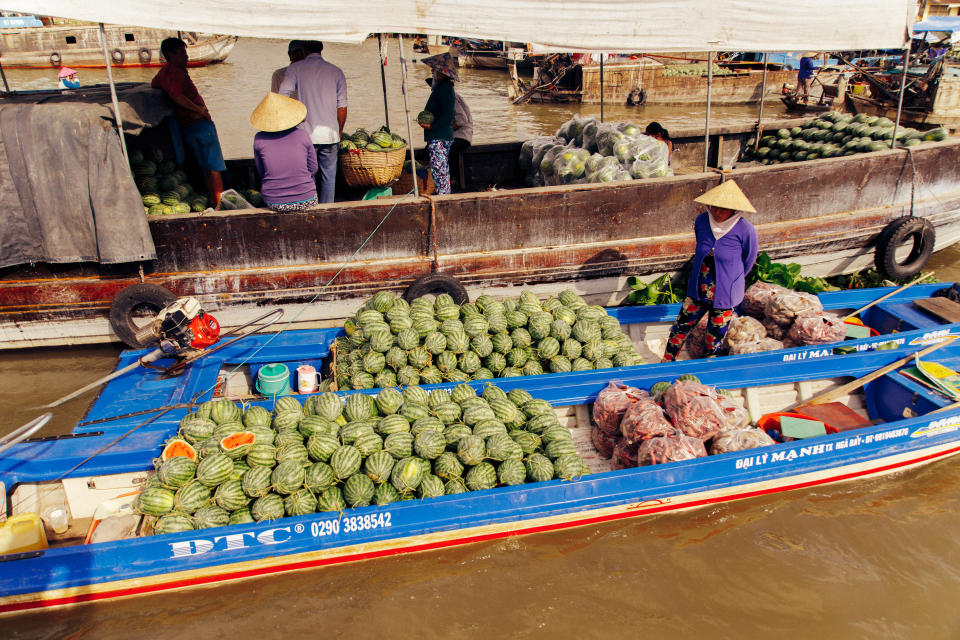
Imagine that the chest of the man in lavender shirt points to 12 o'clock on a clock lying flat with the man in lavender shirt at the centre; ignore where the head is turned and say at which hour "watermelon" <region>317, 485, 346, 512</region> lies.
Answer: The watermelon is roughly at 6 o'clock from the man in lavender shirt.

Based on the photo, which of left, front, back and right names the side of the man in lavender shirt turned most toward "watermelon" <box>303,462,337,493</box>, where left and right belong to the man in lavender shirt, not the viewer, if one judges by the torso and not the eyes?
back

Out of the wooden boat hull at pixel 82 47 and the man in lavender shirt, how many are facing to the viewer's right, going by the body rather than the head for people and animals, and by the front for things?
1

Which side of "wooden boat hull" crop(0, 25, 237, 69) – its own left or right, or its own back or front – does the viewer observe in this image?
right

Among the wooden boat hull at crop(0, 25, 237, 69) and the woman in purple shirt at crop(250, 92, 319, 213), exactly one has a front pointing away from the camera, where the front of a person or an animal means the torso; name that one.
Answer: the woman in purple shirt

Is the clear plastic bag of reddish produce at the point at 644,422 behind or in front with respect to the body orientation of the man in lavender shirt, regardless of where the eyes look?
behind

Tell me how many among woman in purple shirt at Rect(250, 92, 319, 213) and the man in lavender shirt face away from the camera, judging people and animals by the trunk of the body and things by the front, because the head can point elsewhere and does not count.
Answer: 2

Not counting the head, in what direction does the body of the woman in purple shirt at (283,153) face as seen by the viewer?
away from the camera

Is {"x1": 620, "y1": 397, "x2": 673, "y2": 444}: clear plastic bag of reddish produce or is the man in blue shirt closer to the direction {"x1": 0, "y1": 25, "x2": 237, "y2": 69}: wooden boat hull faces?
the man in blue shirt

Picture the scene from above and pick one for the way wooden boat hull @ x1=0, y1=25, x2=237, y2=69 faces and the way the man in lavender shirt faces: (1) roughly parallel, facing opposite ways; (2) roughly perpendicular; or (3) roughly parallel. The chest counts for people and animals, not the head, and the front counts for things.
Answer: roughly perpendicular

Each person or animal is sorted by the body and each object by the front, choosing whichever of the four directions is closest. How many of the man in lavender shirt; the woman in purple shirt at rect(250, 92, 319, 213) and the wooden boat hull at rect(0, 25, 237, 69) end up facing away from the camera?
2

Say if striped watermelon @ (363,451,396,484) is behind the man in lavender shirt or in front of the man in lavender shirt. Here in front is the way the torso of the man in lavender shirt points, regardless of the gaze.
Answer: behind

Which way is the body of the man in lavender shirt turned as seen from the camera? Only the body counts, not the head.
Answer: away from the camera

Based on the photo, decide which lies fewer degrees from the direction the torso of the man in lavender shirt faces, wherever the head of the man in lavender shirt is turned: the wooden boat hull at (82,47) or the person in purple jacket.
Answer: the wooden boat hull
